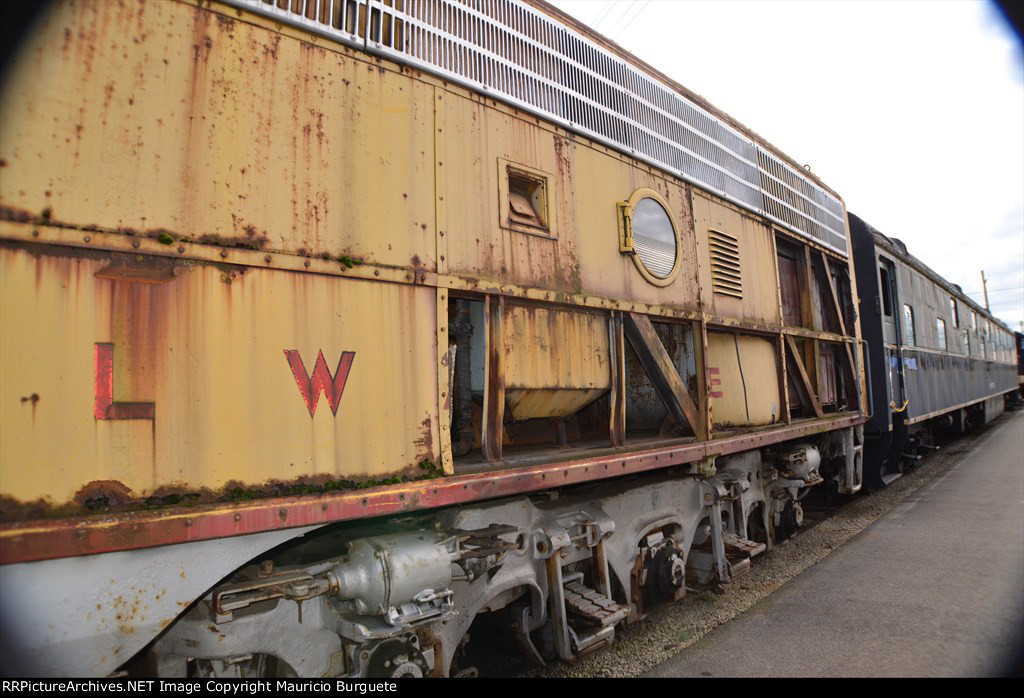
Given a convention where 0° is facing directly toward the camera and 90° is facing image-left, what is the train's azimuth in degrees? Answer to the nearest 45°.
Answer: approximately 45°
